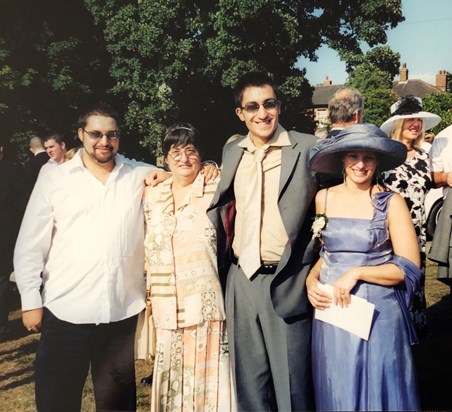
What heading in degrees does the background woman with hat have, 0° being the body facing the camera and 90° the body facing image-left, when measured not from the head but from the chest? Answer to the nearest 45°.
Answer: approximately 315°

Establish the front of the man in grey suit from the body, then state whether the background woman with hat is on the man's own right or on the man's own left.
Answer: on the man's own left

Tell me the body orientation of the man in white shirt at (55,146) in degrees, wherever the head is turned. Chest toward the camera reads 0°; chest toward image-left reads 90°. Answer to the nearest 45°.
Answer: approximately 45°

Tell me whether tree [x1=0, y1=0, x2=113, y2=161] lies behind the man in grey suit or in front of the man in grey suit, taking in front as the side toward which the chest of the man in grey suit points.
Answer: behind
